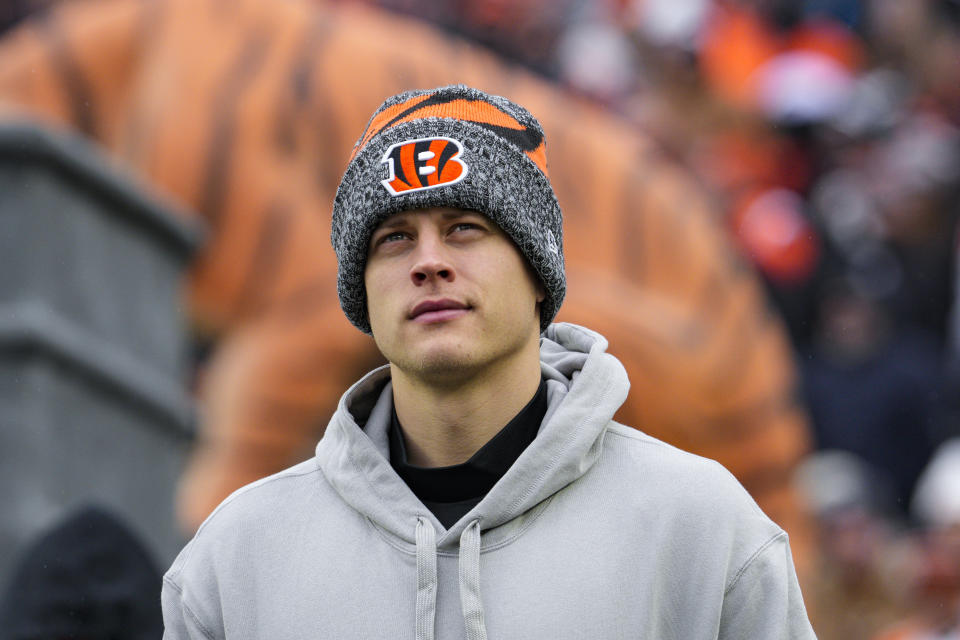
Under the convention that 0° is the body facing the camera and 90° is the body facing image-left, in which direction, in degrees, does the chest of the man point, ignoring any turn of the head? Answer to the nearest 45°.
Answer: approximately 0°

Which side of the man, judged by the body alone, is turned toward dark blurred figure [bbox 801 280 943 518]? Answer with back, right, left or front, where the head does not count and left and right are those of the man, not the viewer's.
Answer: back
